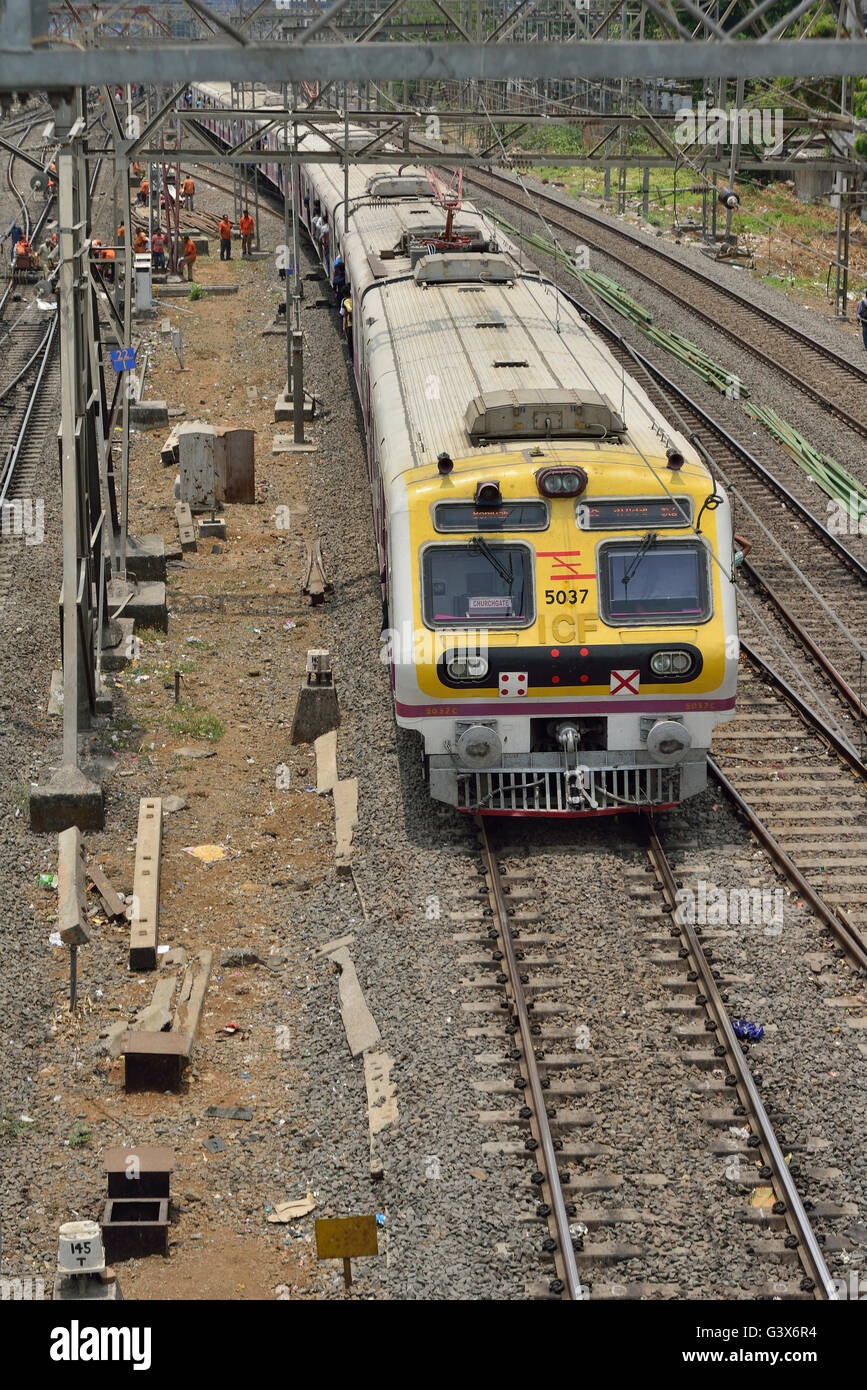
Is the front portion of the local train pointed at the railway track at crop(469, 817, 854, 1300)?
yes

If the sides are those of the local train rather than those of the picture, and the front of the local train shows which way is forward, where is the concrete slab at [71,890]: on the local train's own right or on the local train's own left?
on the local train's own right

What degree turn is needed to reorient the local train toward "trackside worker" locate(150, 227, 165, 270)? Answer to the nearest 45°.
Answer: approximately 180°

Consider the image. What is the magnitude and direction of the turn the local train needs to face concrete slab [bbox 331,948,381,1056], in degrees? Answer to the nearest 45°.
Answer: approximately 45° to its right

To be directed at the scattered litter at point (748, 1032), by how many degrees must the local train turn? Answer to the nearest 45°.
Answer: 0° — it already faces it

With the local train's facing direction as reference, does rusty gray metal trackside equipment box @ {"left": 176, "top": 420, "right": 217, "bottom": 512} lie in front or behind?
behind

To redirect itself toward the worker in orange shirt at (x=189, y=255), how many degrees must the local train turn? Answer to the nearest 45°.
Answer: approximately 180°

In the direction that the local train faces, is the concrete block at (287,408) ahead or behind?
behind

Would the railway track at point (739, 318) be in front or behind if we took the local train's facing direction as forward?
behind

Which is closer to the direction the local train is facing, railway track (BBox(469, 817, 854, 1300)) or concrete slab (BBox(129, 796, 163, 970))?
the railway track

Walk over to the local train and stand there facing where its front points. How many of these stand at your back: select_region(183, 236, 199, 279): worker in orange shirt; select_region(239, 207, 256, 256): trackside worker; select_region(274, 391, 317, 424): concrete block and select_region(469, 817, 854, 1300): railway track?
3

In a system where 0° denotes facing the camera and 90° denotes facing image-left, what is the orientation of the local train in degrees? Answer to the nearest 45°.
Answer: approximately 0°
